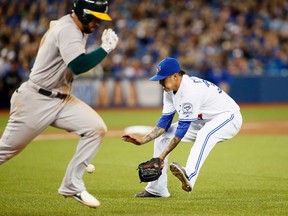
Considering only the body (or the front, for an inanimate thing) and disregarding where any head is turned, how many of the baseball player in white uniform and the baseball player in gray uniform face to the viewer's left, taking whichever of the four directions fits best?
1

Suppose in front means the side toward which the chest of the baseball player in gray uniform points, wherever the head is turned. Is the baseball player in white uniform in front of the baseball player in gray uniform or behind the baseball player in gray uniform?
in front

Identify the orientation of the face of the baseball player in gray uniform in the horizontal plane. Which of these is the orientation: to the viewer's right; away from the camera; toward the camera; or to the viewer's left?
to the viewer's right

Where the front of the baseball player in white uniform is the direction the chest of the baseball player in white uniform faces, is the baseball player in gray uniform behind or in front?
in front

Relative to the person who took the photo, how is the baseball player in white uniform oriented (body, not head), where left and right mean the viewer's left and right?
facing to the left of the viewer

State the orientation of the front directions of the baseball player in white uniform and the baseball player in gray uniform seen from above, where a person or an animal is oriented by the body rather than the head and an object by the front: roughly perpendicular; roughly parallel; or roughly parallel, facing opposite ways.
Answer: roughly parallel, facing opposite ways

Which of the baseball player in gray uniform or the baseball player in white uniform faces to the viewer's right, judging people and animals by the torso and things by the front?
the baseball player in gray uniform

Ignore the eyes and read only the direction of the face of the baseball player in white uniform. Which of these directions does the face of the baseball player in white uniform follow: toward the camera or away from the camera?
toward the camera
